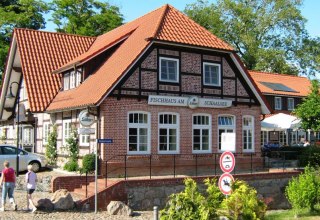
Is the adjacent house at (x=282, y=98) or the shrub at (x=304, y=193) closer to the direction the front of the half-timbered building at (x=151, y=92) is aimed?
the shrub

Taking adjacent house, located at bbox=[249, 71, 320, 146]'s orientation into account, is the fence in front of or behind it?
in front

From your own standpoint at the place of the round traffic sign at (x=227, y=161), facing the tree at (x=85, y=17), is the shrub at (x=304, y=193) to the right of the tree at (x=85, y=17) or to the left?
right

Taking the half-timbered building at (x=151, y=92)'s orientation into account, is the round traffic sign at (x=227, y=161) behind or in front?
in front

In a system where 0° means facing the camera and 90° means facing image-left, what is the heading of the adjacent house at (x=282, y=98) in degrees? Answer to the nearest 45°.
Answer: approximately 0°

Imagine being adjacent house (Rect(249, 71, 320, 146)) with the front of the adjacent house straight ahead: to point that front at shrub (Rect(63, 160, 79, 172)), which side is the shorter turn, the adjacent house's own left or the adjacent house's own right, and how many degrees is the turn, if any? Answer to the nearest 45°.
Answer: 0° — it already faces it

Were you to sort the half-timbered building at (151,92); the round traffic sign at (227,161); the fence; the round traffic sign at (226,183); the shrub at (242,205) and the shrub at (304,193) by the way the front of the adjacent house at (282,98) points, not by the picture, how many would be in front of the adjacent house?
6

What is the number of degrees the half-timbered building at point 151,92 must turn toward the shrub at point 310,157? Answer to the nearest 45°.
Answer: approximately 45° to its left

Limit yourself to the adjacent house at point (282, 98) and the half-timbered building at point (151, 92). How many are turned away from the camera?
0

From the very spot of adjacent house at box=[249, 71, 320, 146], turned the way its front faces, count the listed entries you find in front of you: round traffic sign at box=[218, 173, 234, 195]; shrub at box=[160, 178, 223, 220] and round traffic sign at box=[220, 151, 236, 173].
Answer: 3

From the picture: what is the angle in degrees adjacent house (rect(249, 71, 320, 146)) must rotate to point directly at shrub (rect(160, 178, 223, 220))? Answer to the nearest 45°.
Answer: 0° — it already faces it

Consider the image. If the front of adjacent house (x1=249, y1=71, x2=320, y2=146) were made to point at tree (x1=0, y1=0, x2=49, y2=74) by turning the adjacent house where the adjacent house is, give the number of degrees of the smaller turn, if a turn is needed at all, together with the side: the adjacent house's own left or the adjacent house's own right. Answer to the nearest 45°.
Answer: approximately 90° to the adjacent house's own right

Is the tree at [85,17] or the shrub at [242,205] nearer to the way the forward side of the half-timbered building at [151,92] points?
the shrub

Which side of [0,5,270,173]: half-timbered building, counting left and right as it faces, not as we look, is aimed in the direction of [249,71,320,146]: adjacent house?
left

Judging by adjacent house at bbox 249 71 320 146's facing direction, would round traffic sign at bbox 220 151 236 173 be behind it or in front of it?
in front
